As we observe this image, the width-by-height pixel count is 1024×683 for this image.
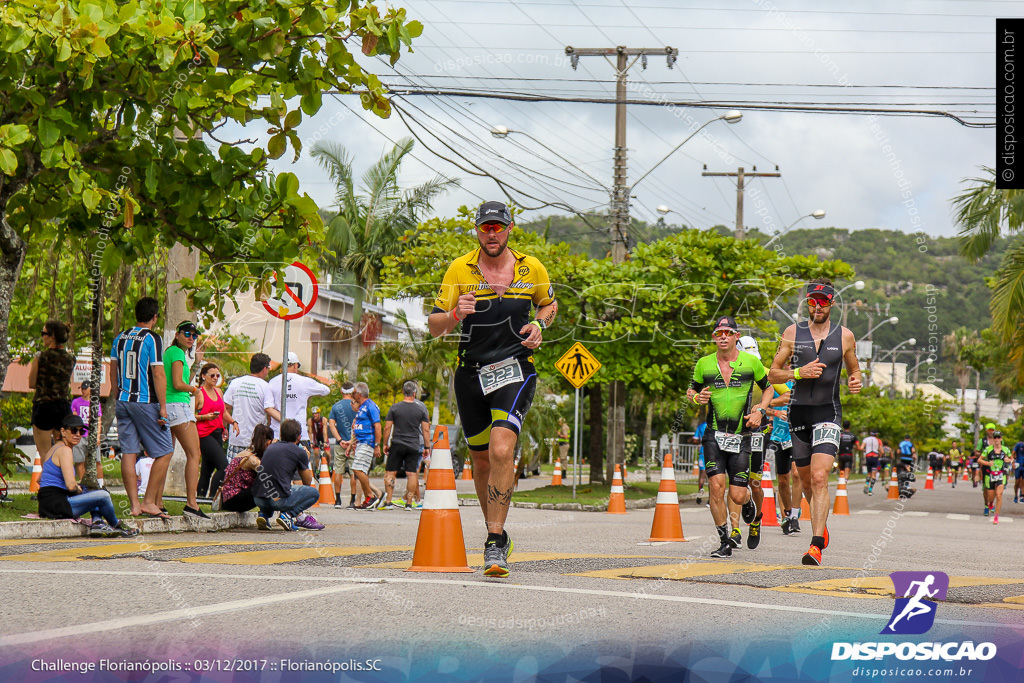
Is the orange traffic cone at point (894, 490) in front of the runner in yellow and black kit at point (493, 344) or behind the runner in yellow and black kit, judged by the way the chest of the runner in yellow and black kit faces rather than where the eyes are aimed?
behind

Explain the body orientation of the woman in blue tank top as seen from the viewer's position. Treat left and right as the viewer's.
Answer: facing to the right of the viewer

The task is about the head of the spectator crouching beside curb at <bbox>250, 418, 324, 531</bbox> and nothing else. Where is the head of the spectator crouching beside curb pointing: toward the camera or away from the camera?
away from the camera

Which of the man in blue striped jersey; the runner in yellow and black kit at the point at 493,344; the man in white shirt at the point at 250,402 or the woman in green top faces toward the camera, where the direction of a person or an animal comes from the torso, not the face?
the runner in yellow and black kit

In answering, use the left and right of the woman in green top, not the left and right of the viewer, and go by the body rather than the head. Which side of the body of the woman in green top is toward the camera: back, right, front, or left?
right

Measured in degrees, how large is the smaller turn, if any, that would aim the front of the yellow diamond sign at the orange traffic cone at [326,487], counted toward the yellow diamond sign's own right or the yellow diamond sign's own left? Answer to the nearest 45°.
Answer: approximately 45° to the yellow diamond sign's own right

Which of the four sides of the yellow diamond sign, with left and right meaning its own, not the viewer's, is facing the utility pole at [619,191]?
back

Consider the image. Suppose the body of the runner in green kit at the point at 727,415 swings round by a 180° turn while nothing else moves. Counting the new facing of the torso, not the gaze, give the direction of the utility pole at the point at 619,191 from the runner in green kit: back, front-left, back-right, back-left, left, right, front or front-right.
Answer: front

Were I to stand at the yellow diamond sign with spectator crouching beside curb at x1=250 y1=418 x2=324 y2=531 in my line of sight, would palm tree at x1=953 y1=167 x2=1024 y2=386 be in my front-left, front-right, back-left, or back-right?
back-left
